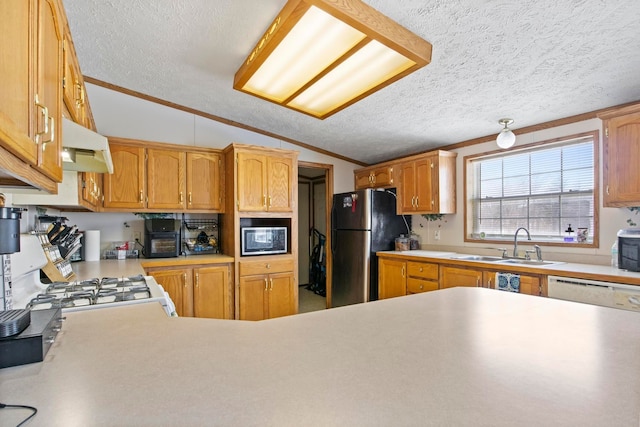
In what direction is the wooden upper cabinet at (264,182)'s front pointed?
toward the camera

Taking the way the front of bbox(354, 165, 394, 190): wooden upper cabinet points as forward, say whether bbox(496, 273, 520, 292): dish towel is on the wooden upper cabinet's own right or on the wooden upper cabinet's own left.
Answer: on the wooden upper cabinet's own left

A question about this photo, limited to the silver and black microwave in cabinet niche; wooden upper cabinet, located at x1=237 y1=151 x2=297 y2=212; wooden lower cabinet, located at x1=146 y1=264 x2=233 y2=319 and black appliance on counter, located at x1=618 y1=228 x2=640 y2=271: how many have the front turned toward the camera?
4

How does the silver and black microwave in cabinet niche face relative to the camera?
toward the camera

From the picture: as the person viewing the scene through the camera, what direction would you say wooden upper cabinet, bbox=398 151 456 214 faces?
facing the viewer and to the left of the viewer

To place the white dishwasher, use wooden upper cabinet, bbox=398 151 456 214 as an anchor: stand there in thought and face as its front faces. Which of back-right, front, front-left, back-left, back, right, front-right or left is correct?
left

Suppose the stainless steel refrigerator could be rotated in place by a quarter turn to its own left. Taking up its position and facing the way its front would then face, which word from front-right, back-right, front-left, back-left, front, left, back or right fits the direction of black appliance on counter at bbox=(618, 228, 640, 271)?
front

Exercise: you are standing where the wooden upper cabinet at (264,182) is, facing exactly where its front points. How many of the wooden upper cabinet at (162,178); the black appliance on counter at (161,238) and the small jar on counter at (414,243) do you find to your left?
1

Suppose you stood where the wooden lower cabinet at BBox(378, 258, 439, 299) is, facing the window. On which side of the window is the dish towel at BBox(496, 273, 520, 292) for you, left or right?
right

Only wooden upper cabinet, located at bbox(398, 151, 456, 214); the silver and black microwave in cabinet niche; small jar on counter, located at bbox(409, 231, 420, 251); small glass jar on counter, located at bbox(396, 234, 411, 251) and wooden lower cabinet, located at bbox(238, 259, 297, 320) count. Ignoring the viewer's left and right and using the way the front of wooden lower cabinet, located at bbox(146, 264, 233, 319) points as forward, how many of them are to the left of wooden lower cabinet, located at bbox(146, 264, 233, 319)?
5

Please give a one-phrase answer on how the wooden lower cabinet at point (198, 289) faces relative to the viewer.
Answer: facing the viewer

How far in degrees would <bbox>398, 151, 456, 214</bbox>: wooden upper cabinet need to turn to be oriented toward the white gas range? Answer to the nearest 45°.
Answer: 0° — it already faces it

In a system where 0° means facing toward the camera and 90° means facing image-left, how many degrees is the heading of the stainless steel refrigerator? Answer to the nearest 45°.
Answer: approximately 45°

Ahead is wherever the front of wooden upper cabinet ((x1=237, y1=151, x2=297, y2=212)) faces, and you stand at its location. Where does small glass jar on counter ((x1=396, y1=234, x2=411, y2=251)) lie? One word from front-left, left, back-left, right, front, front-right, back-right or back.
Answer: left

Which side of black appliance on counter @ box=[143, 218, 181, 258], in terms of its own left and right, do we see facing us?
front
